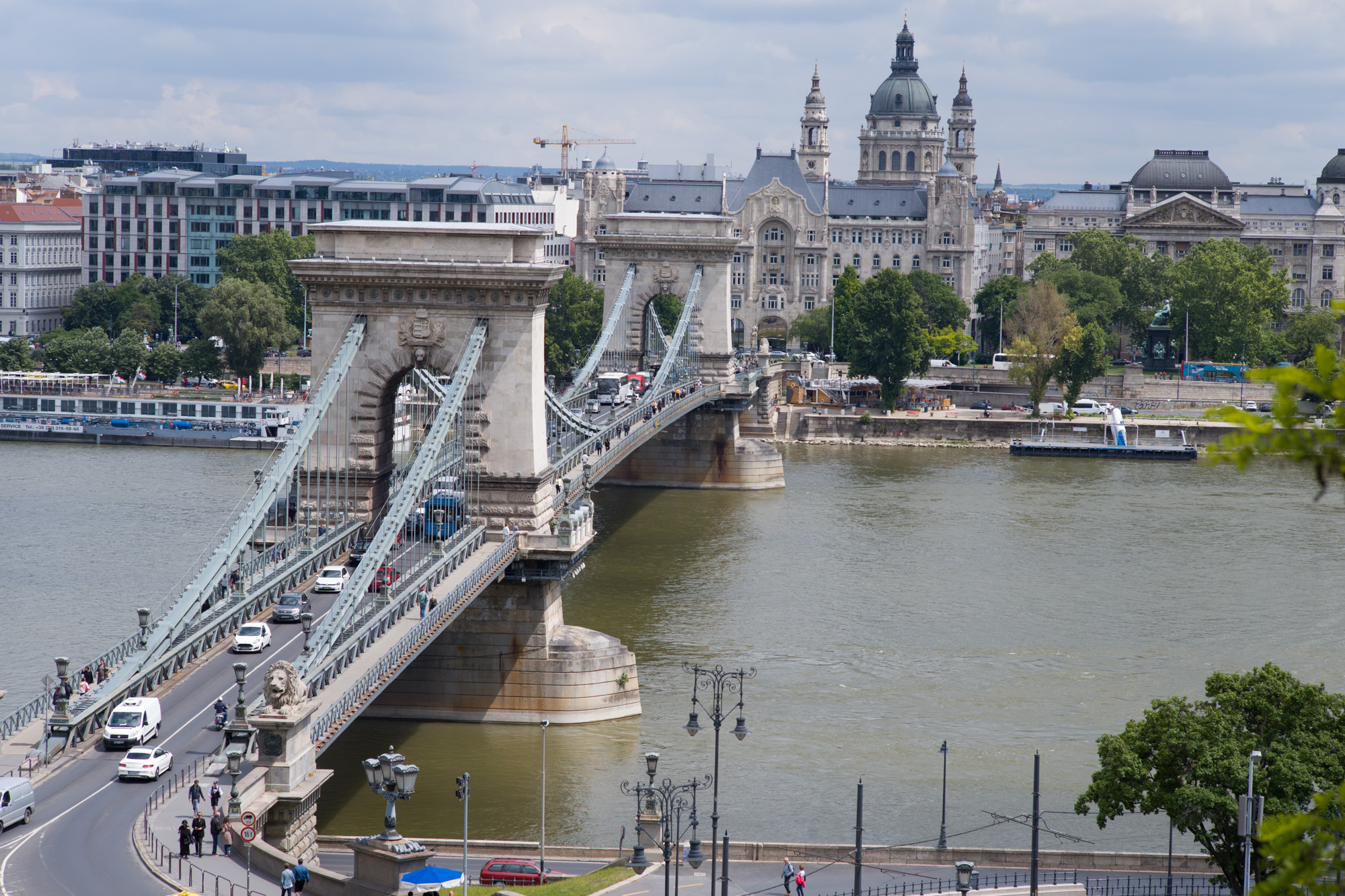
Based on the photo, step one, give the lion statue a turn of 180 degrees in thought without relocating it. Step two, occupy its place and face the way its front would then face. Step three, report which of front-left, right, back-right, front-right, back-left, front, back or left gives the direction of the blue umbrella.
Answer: right

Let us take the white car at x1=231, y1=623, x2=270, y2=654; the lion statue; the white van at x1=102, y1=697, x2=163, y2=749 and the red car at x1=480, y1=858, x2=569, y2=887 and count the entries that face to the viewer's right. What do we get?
1

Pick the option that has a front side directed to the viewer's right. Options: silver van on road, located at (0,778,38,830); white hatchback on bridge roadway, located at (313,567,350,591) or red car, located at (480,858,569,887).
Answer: the red car

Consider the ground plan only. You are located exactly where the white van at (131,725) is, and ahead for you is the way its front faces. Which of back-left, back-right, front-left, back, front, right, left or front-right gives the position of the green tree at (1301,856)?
front-left

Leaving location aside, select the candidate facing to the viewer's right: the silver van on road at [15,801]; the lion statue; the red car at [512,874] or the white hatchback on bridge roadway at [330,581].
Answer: the red car

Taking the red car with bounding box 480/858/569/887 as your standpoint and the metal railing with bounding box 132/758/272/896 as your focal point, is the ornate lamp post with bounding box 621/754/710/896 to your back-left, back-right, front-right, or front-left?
back-left

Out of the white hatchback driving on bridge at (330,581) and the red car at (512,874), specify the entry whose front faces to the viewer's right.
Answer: the red car

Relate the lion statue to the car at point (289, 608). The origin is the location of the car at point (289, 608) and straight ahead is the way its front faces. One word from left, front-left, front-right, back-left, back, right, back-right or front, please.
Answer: front-left

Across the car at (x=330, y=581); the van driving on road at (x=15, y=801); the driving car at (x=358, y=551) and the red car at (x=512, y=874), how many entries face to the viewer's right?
1

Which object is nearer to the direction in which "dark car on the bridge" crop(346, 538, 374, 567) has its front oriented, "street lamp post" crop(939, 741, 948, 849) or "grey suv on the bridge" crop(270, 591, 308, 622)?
the grey suv on the bridge

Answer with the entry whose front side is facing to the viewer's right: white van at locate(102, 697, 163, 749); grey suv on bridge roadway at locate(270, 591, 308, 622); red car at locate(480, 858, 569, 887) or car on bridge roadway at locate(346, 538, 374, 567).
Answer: the red car

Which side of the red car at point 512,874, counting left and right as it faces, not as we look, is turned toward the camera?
right

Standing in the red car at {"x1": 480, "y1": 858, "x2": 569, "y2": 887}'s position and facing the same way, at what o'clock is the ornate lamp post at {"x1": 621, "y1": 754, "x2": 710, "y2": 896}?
The ornate lamp post is roughly at 1 o'clock from the red car.

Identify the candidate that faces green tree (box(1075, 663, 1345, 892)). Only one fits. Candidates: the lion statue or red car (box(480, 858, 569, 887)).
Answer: the red car

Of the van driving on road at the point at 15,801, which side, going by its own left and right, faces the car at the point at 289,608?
back

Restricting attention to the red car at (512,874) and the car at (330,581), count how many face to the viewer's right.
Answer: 1

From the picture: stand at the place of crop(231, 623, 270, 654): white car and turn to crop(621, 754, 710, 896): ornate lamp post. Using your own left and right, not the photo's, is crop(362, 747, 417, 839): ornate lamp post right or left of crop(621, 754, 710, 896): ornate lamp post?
right

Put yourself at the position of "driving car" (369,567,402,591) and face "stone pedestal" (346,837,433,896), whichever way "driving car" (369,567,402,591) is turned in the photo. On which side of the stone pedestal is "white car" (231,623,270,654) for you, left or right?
right
